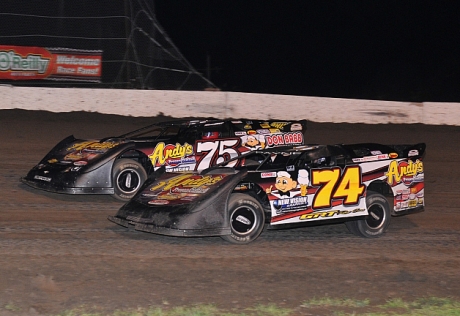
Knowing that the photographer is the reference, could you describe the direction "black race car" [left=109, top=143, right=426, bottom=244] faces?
facing the viewer and to the left of the viewer

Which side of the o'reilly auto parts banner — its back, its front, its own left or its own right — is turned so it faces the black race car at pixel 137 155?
front

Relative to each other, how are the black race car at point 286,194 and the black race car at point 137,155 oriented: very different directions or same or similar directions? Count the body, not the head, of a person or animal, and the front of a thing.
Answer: same or similar directions

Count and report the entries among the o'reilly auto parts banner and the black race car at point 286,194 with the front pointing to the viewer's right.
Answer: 0

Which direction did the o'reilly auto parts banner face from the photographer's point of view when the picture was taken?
facing the viewer

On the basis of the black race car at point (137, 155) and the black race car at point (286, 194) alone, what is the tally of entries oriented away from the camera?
0

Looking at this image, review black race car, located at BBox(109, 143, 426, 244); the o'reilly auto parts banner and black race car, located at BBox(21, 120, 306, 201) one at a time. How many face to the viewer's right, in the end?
0

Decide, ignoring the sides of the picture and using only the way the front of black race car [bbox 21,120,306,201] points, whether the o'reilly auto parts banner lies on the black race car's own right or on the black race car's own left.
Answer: on the black race car's own right

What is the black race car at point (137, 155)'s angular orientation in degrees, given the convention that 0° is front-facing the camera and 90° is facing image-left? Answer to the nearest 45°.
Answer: approximately 45°

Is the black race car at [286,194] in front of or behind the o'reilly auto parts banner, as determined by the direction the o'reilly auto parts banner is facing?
in front

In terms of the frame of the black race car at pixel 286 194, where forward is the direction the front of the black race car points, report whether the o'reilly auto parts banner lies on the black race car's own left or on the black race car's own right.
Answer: on the black race car's own right
